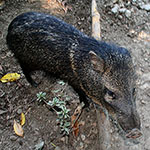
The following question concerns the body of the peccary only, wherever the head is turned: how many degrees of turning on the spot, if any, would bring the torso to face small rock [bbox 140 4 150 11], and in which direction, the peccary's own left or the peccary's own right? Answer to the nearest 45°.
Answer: approximately 90° to the peccary's own left

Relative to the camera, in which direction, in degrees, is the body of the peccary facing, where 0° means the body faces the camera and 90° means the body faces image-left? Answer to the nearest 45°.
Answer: approximately 315°

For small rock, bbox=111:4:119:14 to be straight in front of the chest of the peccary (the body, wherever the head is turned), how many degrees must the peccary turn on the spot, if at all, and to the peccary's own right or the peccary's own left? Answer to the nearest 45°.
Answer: approximately 135° to the peccary's own left

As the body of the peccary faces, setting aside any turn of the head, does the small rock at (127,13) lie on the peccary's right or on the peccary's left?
on the peccary's left

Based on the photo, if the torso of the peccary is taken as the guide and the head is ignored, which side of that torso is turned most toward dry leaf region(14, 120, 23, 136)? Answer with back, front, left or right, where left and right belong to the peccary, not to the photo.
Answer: right

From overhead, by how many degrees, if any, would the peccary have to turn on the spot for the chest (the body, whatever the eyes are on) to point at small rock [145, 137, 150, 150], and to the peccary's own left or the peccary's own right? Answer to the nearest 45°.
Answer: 0° — it already faces it
